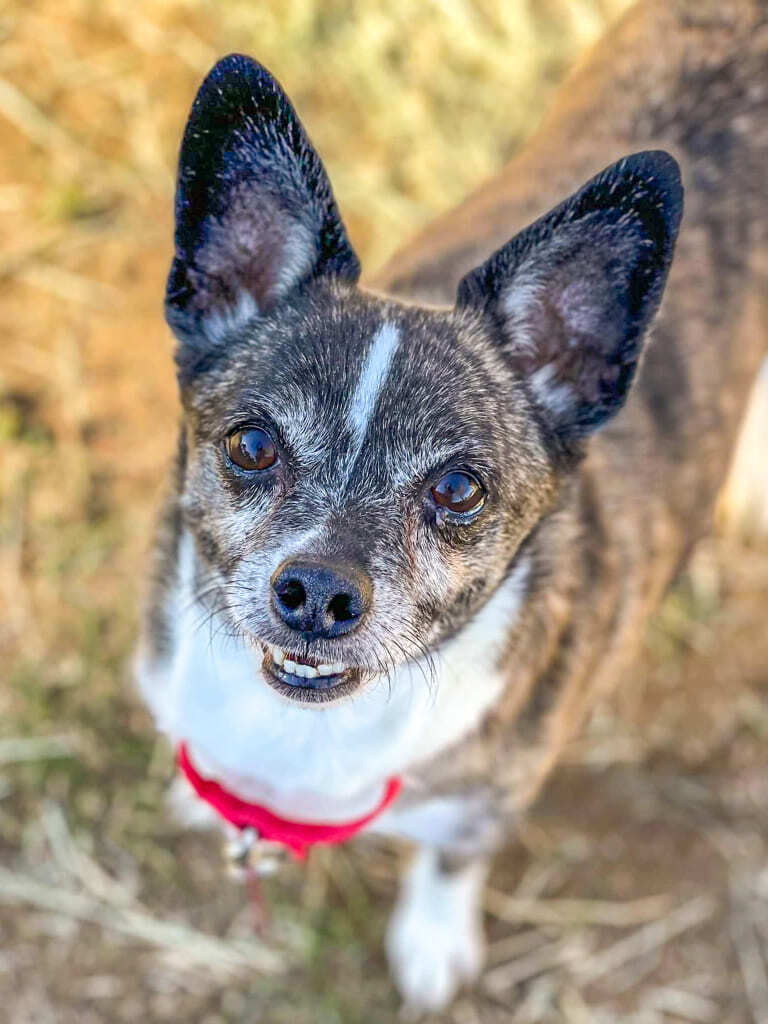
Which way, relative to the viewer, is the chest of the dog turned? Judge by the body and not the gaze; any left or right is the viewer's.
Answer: facing the viewer and to the left of the viewer
